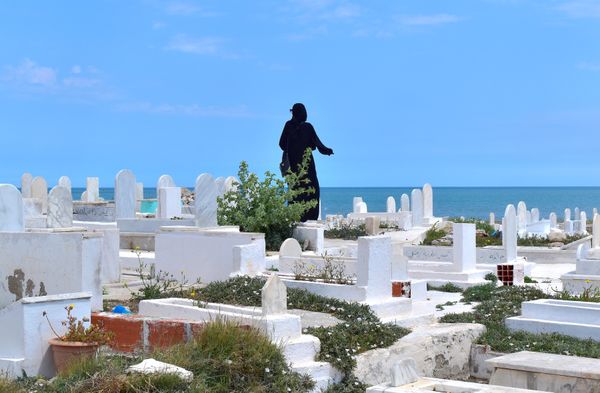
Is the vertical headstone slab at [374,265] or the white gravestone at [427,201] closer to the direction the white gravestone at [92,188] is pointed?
the vertical headstone slab

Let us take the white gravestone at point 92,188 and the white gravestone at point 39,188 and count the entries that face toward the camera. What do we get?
2

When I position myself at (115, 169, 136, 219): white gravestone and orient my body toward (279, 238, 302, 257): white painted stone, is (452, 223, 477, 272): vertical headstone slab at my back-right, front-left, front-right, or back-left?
front-left

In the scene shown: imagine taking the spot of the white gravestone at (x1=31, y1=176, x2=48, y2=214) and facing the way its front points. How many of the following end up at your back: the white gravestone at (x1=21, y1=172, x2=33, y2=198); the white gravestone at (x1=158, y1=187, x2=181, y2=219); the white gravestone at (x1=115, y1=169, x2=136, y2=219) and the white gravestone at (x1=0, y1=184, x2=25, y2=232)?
1

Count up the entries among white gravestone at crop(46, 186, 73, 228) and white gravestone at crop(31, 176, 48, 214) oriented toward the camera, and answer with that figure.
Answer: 2

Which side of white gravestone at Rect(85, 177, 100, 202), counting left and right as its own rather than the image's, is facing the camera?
front

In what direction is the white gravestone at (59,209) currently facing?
toward the camera

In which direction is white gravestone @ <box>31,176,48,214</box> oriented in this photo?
toward the camera

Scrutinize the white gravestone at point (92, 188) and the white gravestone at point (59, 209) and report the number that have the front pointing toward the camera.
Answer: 2

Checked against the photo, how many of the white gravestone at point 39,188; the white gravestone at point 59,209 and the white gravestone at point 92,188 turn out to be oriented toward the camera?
3

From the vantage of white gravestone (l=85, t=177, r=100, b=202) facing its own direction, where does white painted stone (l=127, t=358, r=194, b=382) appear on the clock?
The white painted stone is roughly at 12 o'clock from the white gravestone.

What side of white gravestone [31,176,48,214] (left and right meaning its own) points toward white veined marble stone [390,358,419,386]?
front

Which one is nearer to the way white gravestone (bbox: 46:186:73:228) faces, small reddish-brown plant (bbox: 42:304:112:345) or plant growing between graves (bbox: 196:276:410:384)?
the small reddish-brown plant

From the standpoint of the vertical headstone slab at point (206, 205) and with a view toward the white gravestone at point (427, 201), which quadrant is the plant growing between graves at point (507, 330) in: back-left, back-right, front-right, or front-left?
back-right

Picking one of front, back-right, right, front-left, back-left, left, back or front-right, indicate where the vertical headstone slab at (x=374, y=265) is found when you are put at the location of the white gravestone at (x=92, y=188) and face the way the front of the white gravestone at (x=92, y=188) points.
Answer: front

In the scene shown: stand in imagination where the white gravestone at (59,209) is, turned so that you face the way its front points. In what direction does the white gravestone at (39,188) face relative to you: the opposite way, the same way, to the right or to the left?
the same way

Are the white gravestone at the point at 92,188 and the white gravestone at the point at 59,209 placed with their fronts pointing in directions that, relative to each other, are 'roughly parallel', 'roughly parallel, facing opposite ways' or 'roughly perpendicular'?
roughly parallel

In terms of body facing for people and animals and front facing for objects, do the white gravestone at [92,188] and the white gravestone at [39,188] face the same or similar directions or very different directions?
same or similar directions

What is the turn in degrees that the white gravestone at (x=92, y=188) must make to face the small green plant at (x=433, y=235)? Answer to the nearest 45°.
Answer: approximately 45° to its left
